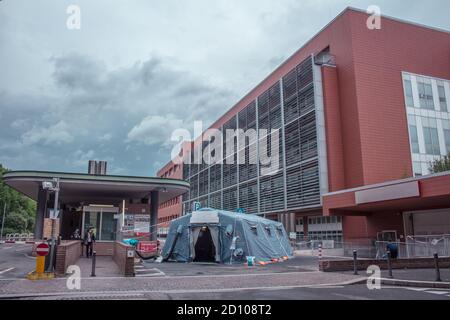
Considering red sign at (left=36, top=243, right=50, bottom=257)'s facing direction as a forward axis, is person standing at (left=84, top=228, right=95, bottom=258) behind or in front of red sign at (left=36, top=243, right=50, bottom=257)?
behind

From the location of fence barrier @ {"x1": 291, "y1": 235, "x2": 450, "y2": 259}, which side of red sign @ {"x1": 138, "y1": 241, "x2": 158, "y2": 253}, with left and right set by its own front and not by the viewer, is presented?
left

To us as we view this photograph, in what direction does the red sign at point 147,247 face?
facing the viewer

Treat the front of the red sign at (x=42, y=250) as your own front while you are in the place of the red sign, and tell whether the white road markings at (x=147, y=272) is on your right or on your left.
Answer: on your left

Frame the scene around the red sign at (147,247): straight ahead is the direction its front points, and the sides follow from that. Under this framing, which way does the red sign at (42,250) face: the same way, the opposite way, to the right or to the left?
the same way

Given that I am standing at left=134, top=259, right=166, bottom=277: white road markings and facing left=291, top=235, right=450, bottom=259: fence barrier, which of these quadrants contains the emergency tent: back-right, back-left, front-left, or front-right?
front-left

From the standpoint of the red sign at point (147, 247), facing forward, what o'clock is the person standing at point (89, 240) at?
The person standing is roughly at 2 o'clock from the red sign.

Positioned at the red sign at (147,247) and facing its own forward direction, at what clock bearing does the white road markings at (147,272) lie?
The white road markings is roughly at 12 o'clock from the red sign.

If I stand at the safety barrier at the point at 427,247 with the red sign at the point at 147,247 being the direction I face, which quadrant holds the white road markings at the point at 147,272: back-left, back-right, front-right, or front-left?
front-left

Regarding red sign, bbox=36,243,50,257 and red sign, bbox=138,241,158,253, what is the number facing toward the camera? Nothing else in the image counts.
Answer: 2

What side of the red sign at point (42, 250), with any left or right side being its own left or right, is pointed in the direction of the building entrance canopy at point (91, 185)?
back

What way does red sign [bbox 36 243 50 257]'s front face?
toward the camera

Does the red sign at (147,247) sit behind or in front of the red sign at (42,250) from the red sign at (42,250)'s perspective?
behind

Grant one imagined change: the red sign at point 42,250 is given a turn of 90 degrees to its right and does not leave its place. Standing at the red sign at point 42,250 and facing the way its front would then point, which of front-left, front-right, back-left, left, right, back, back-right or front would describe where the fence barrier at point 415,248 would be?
back

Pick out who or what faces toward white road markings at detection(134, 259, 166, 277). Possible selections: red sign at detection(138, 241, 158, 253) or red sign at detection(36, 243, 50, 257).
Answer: red sign at detection(138, 241, 158, 253)

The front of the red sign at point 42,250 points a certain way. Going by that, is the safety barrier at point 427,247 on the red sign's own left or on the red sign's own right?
on the red sign's own left
